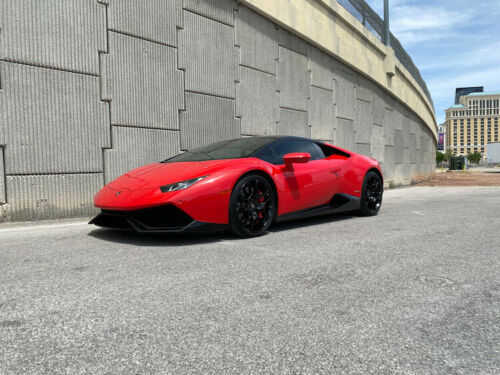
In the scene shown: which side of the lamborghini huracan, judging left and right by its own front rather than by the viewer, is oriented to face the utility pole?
back

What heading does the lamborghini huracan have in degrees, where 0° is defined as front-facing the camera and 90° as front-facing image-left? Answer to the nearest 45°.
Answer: approximately 45°

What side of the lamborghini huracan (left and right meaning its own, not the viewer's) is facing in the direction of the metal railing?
back
